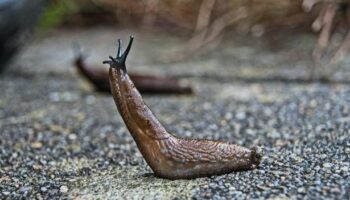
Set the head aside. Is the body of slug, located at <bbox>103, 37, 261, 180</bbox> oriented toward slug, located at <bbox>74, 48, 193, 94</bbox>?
no

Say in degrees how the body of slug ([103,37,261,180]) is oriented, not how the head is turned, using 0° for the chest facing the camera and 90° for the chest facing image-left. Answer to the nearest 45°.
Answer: approximately 90°
